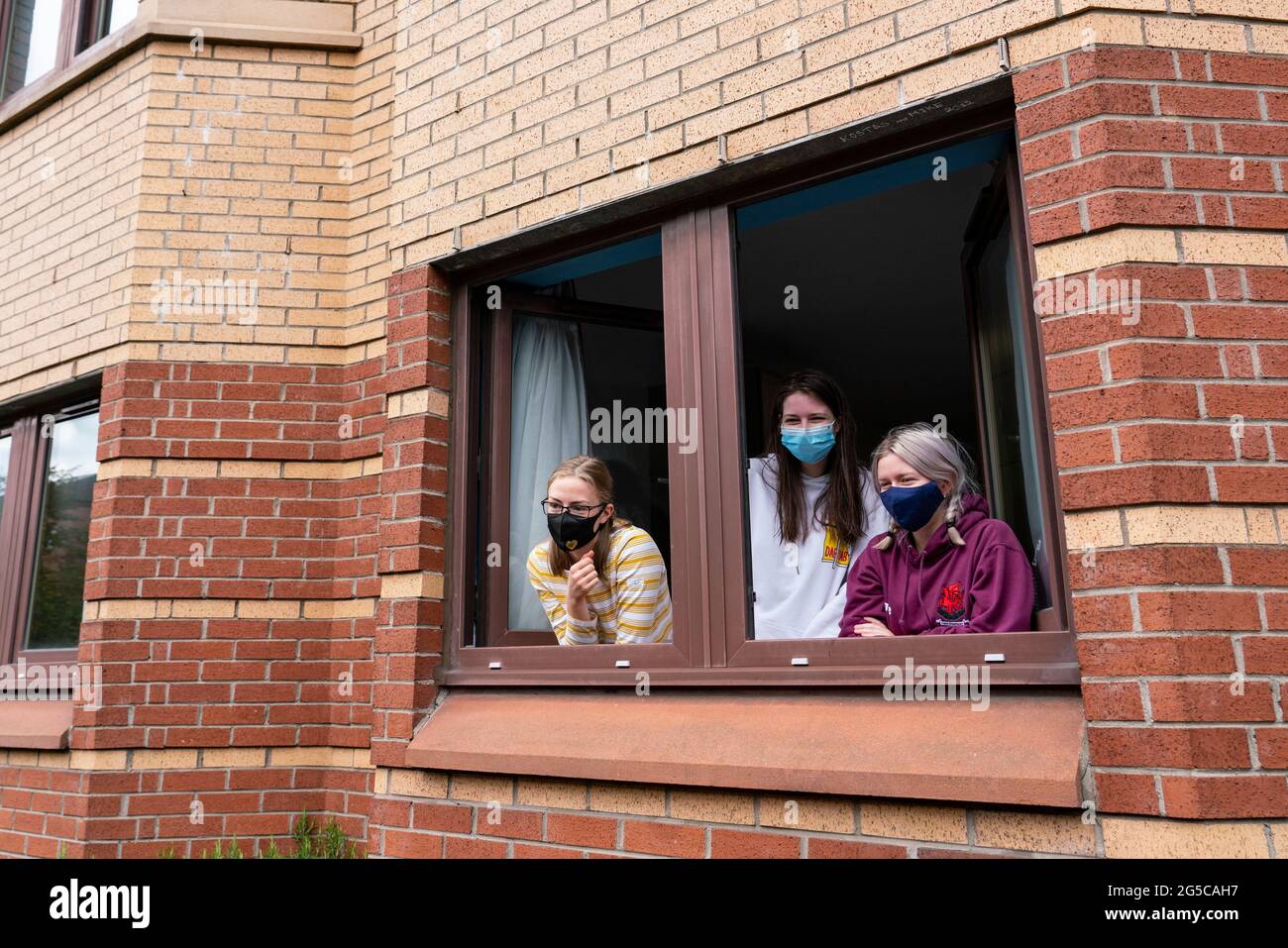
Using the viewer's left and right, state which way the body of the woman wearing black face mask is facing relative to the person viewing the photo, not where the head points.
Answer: facing the viewer and to the left of the viewer

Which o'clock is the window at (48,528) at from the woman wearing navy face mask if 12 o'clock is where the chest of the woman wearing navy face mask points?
The window is roughly at 2 o'clock from the woman wearing navy face mask.

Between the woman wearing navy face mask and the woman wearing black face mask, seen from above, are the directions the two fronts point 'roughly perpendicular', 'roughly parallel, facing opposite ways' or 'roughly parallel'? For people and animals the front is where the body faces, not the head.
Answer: roughly parallel

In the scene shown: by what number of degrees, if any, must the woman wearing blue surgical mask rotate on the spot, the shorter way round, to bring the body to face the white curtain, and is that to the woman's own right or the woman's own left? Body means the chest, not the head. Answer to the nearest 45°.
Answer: approximately 90° to the woman's own right

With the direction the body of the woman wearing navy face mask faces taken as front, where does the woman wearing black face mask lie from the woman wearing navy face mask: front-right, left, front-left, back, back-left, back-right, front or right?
front-right

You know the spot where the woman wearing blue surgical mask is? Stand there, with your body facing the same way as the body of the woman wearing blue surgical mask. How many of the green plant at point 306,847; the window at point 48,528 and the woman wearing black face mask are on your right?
3

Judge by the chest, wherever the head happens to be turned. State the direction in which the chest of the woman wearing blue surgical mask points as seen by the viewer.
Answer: toward the camera

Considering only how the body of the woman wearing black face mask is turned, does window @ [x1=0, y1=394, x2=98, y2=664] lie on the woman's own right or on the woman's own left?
on the woman's own right

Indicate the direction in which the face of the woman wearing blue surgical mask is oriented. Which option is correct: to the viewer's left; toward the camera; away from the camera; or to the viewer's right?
toward the camera
